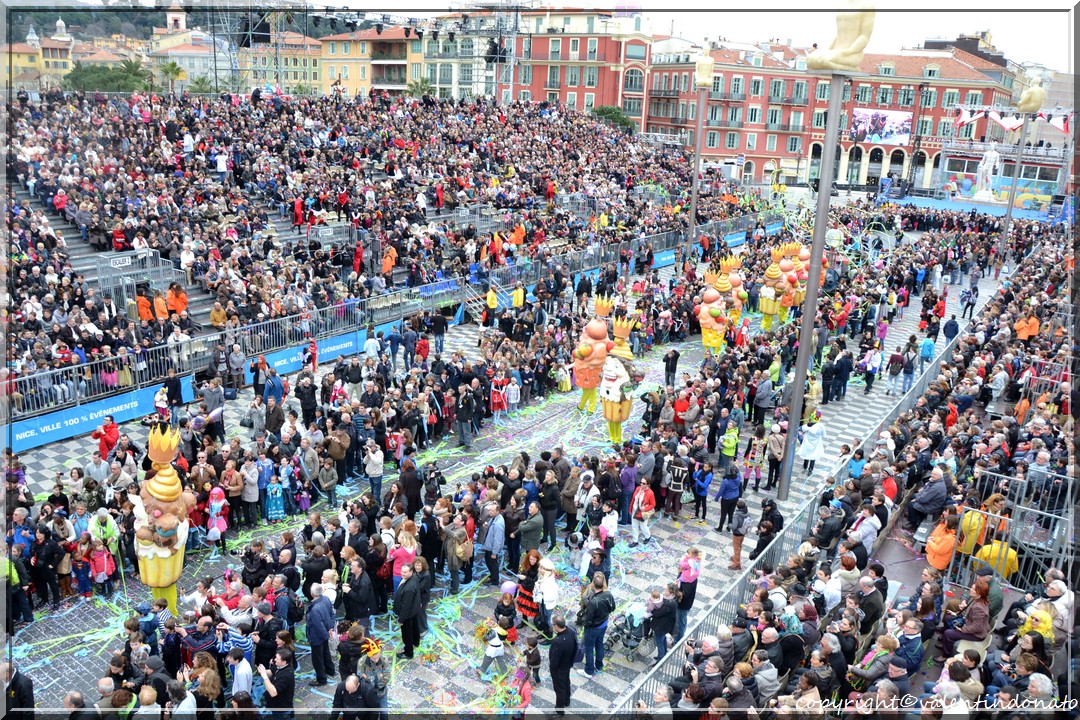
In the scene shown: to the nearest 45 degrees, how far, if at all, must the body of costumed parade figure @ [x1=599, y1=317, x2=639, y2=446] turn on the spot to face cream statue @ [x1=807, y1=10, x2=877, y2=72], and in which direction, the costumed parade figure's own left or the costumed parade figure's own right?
approximately 90° to the costumed parade figure's own left

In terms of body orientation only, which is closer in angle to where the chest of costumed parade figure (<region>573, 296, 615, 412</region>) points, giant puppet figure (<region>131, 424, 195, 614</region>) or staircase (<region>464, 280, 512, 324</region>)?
the giant puppet figure

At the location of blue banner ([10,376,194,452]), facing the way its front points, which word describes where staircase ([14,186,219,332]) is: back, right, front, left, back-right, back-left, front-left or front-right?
back-left

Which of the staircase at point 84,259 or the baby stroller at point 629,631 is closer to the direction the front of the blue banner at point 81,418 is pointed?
the baby stroller

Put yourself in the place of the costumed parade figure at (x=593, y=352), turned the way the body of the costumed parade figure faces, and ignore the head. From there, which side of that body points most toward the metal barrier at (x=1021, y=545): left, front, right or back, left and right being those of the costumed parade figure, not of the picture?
left

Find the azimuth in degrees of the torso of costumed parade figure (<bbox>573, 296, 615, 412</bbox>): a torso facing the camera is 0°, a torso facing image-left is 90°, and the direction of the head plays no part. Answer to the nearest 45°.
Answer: approximately 45°

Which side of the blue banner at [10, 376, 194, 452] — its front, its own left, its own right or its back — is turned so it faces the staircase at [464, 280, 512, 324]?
left

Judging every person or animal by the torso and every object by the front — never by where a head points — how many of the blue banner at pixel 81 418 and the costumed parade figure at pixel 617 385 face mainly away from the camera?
0

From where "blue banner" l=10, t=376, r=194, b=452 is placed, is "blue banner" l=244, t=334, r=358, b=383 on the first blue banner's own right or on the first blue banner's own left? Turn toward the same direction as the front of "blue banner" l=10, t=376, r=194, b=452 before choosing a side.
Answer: on the first blue banner's own left

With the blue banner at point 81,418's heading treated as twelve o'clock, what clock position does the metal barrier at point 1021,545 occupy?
The metal barrier is roughly at 12 o'clock from the blue banner.

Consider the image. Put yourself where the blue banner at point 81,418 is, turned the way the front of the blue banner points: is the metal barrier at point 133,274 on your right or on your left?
on your left
